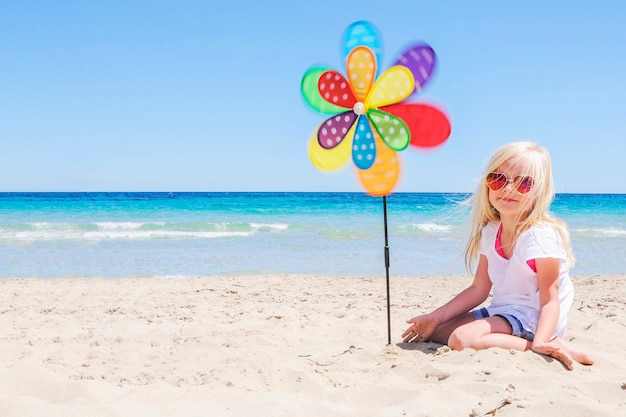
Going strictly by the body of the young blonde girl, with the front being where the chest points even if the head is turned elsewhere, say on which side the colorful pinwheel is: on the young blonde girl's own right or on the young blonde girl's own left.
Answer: on the young blonde girl's own right

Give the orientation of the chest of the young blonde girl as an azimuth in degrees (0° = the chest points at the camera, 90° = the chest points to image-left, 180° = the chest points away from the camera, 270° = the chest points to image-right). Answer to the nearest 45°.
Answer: approximately 45°
